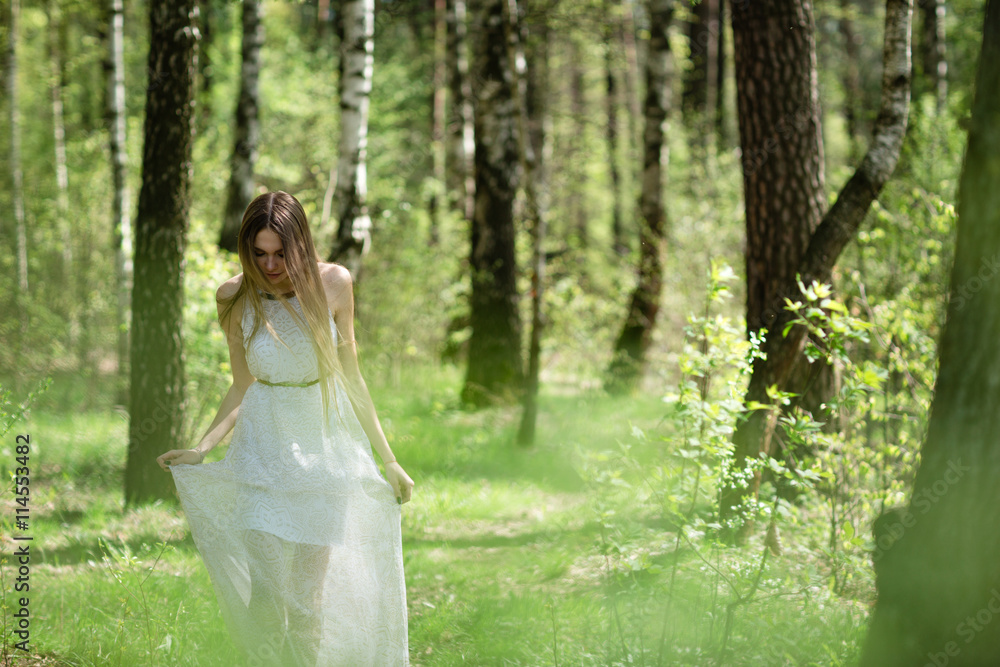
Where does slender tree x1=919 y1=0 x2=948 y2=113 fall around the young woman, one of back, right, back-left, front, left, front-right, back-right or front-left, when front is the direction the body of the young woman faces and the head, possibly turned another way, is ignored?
back-left

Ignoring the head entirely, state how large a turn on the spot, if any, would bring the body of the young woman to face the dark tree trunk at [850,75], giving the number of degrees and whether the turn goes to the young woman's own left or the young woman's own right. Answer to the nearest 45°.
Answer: approximately 135° to the young woman's own left

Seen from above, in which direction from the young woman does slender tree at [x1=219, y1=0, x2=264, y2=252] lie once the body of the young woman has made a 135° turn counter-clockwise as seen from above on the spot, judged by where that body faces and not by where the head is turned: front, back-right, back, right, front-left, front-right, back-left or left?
front-left

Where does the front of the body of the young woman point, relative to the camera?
toward the camera

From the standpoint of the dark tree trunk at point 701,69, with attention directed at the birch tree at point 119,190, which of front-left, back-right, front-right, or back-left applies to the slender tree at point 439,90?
front-right
